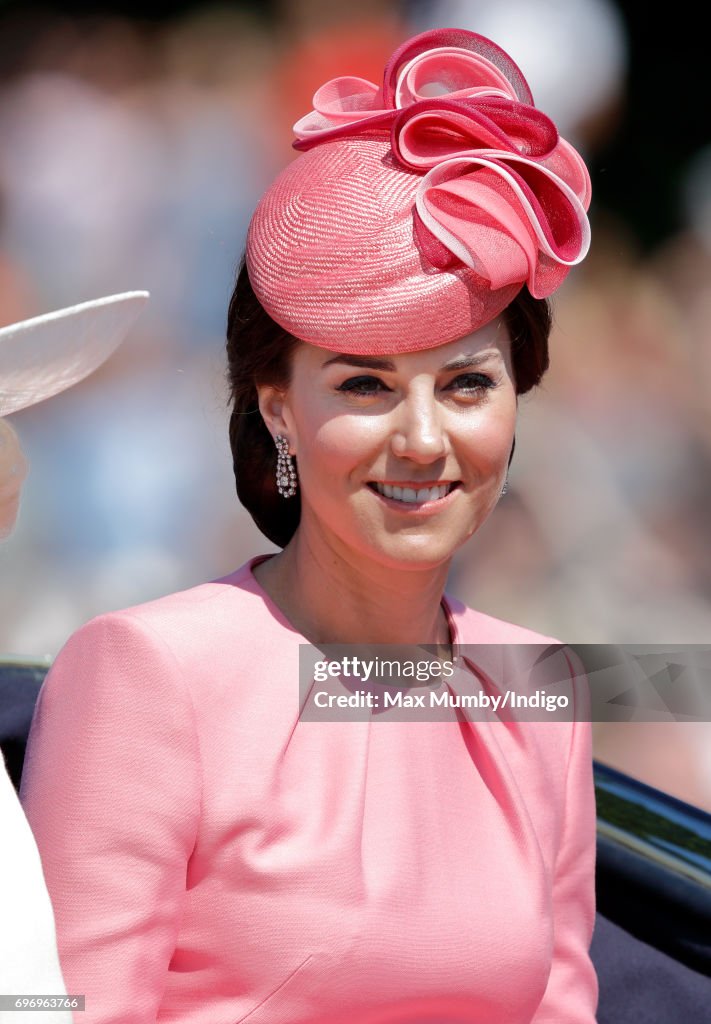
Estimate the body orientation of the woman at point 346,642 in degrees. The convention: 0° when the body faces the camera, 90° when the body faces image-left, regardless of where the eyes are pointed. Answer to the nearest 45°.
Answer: approximately 315°

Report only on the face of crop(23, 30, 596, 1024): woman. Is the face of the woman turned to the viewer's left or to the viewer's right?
to the viewer's right
